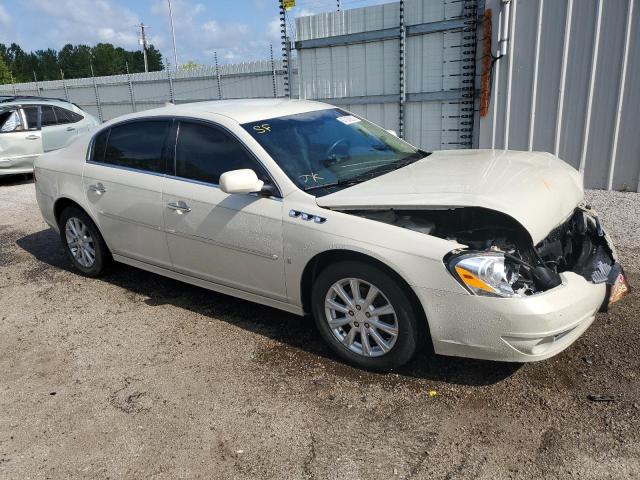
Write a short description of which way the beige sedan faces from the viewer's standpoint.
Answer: facing the viewer and to the right of the viewer

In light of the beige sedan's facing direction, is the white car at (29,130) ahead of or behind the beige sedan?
behind

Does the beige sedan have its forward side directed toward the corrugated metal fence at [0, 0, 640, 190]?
no

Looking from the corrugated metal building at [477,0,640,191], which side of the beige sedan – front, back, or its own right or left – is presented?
left
